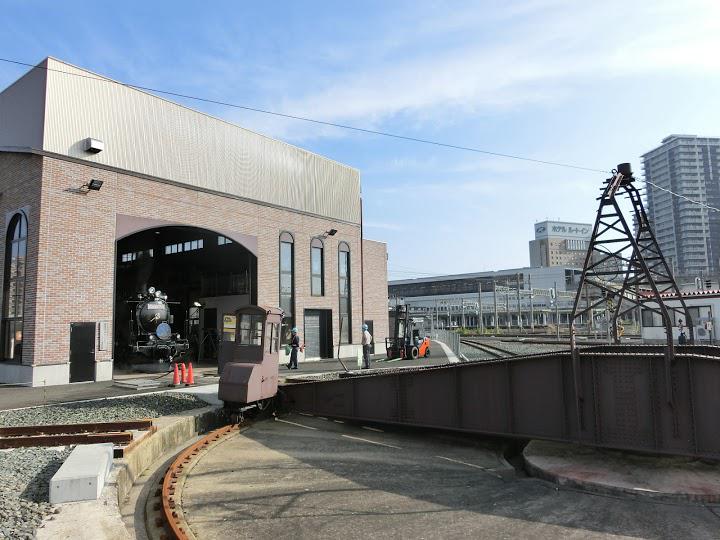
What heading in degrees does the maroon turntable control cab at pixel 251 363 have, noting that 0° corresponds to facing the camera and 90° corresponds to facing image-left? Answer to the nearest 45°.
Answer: approximately 45°

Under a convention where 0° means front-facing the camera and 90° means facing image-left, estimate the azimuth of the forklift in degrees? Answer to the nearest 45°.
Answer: approximately 45°

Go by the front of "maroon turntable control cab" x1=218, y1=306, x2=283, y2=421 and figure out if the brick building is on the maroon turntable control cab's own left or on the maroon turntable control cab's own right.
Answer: on the maroon turntable control cab's own right

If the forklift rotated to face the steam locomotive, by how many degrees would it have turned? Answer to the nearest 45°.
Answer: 0° — it already faces it

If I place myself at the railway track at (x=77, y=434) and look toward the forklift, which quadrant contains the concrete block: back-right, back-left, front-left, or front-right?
back-right

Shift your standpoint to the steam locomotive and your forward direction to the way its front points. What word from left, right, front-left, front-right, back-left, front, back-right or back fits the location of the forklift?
front-left

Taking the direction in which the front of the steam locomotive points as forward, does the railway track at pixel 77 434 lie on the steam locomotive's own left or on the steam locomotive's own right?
on the steam locomotive's own right

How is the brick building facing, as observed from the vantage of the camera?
facing the viewer and to the right of the viewer

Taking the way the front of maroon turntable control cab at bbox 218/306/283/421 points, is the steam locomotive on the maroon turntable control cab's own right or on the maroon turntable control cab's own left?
on the maroon turntable control cab's own right

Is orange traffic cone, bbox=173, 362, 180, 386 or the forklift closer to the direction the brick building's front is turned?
the orange traffic cone

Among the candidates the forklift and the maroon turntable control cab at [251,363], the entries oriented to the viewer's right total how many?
0

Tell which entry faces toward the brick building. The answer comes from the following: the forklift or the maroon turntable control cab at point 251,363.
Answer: the forklift

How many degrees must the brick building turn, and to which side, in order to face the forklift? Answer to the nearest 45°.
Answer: approximately 45° to its left

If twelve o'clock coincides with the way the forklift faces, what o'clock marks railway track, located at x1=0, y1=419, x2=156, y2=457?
The railway track is roughly at 11 o'clock from the forklift.
